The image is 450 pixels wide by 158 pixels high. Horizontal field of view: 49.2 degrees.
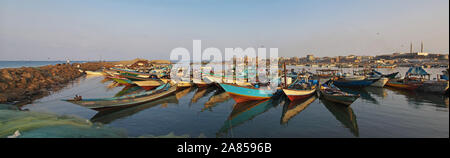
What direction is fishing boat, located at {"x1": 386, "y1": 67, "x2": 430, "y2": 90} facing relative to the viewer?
to the viewer's left

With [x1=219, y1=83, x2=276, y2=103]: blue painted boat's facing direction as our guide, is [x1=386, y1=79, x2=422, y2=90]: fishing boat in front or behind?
behind

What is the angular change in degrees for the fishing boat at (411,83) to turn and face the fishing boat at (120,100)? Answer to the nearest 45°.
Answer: approximately 45° to its left

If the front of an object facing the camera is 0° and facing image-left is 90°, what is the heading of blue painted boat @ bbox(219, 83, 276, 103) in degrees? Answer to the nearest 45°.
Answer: approximately 45°

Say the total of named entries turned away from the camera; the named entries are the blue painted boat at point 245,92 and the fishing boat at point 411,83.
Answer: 0

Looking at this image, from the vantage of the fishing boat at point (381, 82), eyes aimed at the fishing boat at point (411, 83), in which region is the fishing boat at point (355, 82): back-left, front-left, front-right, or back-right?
back-right

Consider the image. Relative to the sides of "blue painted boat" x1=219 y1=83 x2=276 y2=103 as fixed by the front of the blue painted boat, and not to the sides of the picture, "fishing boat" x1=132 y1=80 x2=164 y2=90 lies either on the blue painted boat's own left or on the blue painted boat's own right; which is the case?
on the blue painted boat's own right

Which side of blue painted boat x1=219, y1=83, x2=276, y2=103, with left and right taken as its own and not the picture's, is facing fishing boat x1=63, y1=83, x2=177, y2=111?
front

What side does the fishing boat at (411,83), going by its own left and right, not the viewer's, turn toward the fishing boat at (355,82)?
front
